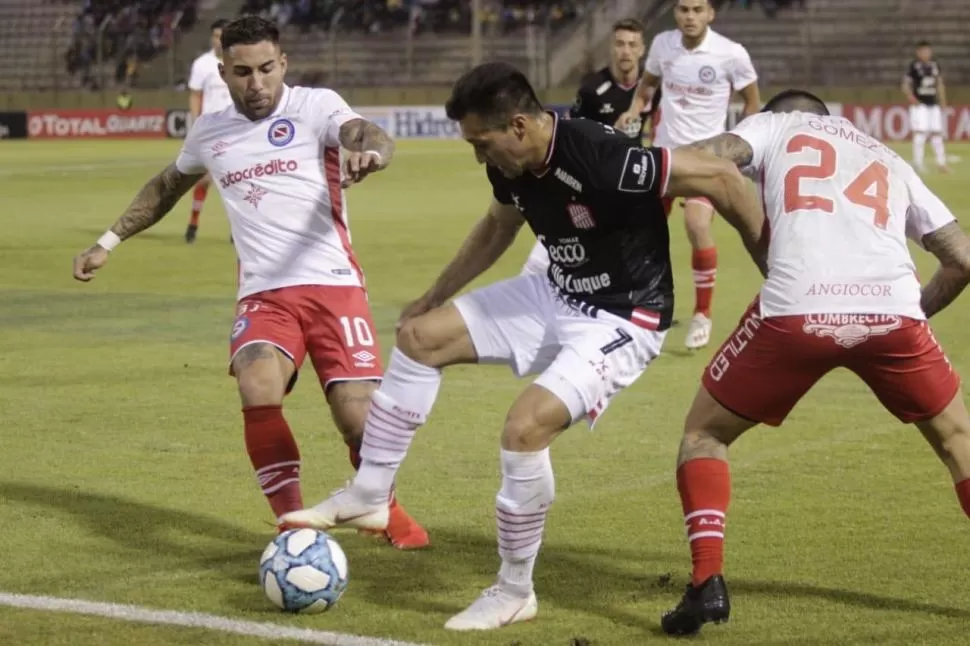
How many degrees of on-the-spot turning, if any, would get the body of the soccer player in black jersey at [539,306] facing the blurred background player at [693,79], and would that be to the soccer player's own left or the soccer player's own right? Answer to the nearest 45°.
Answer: approximately 135° to the soccer player's own right

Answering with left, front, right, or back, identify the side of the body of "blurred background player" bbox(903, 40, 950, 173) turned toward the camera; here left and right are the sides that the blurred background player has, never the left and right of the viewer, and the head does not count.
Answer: front

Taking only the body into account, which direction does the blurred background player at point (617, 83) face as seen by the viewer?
toward the camera

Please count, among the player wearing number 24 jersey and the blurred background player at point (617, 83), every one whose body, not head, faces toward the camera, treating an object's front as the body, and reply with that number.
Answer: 1

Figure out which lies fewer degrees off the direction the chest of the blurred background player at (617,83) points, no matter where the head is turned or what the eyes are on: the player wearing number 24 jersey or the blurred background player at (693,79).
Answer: the player wearing number 24 jersey

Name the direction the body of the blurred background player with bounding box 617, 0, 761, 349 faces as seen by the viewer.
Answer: toward the camera

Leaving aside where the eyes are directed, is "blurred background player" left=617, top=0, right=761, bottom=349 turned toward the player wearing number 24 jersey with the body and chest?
yes

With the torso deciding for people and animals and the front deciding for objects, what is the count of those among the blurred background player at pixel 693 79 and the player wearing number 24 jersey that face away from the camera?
1

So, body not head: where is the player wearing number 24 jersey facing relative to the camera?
away from the camera

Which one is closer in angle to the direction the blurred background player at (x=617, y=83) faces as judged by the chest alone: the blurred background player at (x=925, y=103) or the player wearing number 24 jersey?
the player wearing number 24 jersey

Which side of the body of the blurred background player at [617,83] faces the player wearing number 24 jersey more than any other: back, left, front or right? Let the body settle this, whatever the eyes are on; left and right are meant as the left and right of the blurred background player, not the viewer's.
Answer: front
